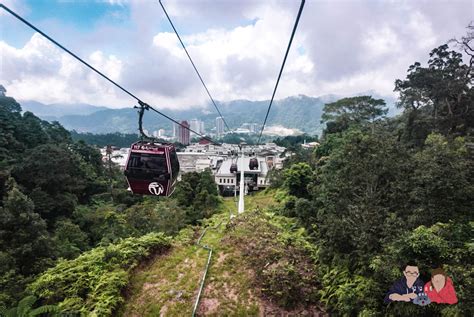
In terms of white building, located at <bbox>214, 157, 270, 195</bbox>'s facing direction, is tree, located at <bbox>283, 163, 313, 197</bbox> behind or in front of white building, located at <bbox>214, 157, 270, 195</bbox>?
in front

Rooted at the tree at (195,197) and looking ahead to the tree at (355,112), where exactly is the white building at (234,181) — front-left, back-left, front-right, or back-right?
front-left

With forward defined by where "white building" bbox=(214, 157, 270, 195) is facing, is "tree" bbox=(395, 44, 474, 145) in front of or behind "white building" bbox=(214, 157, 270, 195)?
in front

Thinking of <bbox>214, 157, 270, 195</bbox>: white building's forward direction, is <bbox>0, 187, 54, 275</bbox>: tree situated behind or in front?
in front

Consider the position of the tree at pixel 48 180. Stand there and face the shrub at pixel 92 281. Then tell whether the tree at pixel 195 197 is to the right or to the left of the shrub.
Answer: left

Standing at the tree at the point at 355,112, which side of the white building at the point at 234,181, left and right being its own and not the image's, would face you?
left

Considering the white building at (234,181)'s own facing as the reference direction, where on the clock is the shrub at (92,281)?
The shrub is roughly at 12 o'clock from the white building.

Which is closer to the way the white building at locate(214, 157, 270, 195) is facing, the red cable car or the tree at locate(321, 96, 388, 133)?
the red cable car

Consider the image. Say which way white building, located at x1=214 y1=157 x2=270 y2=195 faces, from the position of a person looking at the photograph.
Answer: facing the viewer

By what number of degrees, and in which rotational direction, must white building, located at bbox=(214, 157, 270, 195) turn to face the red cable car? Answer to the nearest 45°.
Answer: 0° — it already faces it

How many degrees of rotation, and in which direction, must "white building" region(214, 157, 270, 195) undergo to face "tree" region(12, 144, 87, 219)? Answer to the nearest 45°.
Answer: approximately 45° to its right
